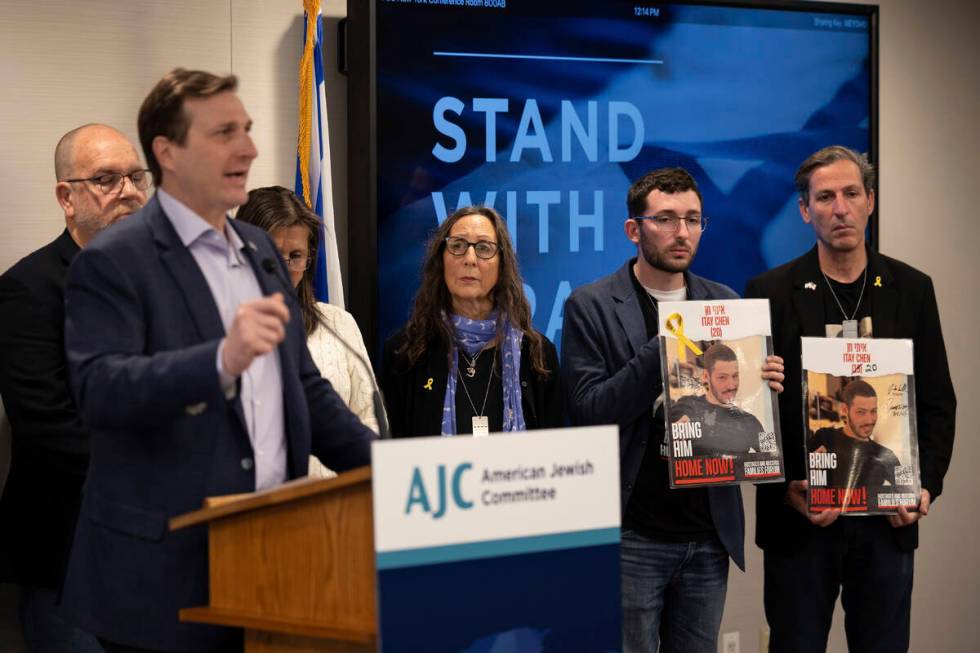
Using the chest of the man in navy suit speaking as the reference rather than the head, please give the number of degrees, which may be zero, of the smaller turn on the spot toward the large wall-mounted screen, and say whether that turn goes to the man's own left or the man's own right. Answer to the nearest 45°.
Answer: approximately 90° to the man's own left

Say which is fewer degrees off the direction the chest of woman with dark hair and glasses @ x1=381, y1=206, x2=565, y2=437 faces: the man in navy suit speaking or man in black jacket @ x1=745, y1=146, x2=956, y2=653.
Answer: the man in navy suit speaking

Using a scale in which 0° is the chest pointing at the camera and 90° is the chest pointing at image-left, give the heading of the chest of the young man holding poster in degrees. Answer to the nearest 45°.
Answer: approximately 315°

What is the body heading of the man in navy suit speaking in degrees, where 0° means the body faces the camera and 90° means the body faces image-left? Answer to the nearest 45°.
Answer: approximately 315°

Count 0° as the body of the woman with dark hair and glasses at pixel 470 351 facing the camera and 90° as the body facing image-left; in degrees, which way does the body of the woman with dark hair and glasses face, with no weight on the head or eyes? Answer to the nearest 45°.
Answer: approximately 0°
